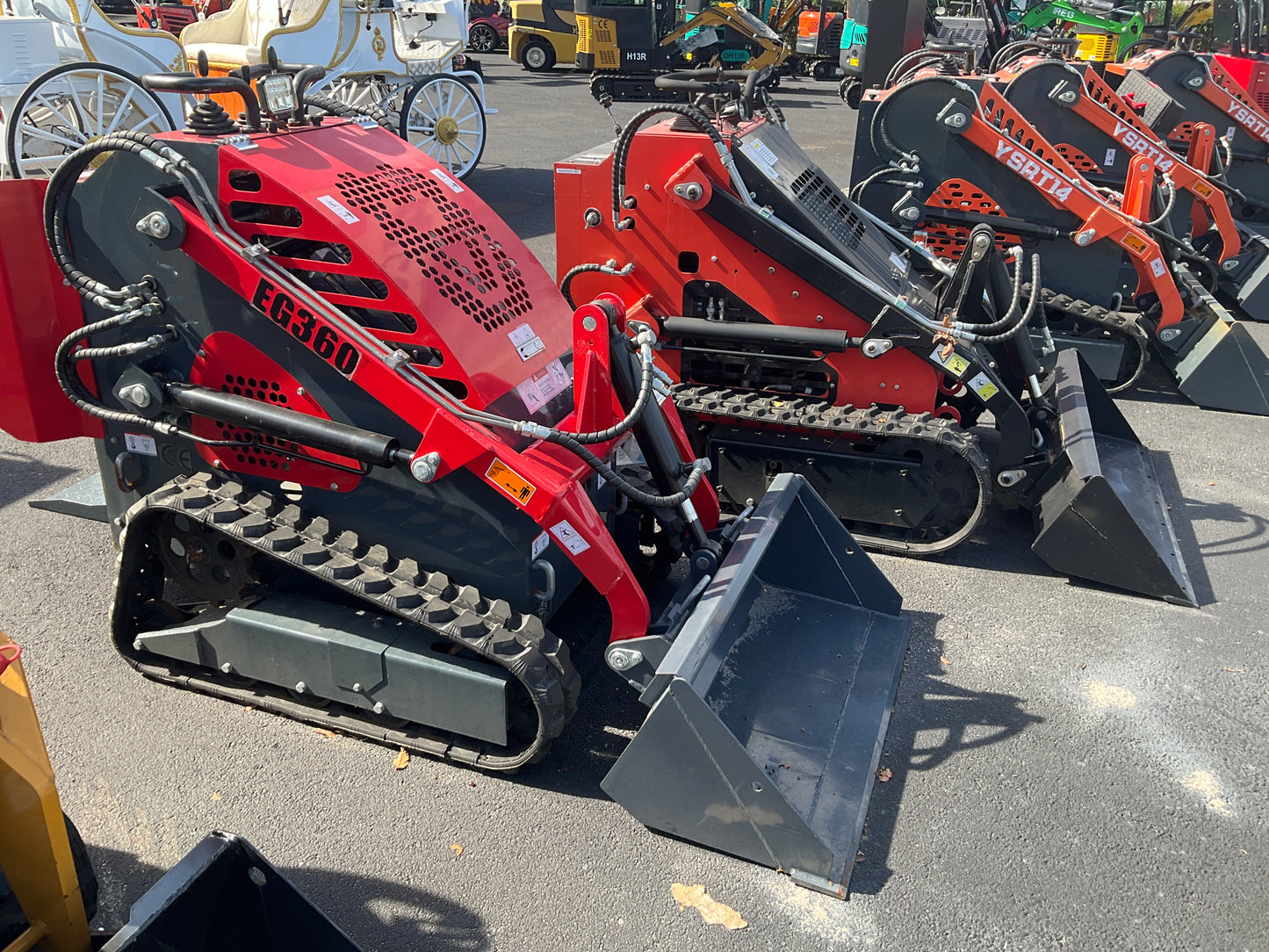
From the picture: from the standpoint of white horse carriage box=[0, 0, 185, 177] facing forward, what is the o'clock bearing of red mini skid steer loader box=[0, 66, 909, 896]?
The red mini skid steer loader is roughly at 3 o'clock from the white horse carriage.

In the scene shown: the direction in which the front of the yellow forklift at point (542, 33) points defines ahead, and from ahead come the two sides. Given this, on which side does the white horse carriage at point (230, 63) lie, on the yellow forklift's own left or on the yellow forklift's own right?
on the yellow forklift's own right

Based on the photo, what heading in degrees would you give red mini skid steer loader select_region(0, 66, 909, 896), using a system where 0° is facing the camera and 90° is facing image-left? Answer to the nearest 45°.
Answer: approximately 315°

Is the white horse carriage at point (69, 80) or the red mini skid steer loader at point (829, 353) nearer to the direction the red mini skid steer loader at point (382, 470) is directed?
the red mini skid steer loader

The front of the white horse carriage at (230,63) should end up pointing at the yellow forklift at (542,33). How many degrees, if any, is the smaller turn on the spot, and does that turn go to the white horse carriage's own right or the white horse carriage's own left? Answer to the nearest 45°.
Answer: approximately 45° to the white horse carriage's own left

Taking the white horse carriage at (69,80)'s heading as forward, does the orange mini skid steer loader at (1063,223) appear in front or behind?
in front

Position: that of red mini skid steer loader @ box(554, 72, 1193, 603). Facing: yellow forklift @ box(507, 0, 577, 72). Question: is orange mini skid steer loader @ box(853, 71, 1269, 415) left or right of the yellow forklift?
right

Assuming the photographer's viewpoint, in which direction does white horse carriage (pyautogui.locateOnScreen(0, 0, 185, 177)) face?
facing to the right of the viewer

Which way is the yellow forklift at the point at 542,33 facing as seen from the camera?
to the viewer's right

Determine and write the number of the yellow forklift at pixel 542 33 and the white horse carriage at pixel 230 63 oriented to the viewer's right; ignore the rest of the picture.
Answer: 2

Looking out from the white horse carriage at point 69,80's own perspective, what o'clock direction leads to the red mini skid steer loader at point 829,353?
The red mini skid steer loader is roughly at 2 o'clock from the white horse carriage.

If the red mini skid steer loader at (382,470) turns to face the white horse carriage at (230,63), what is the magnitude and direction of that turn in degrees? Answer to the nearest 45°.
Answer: approximately 135° to its left

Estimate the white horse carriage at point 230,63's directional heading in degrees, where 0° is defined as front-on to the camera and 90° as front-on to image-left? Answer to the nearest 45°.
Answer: approximately 270°

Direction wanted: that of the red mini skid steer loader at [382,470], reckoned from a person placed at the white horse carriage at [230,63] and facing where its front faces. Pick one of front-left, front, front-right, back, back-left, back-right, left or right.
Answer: right
